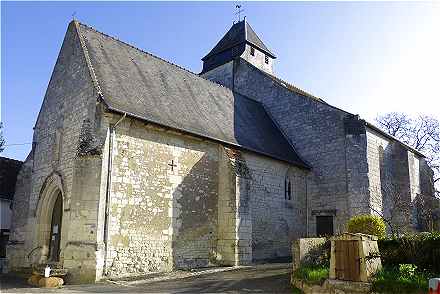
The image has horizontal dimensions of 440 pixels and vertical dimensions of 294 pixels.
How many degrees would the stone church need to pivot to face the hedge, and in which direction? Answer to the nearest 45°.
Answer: approximately 90° to its left

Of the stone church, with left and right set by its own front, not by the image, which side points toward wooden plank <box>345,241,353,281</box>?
left

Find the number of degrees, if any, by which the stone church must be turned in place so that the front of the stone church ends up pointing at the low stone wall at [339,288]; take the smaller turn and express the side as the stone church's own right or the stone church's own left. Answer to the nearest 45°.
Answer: approximately 90° to the stone church's own left

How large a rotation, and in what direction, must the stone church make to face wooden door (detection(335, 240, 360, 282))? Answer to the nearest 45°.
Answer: approximately 90° to its left

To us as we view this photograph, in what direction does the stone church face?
facing the viewer and to the left of the viewer

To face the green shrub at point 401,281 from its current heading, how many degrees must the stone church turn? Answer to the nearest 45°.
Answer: approximately 90° to its left

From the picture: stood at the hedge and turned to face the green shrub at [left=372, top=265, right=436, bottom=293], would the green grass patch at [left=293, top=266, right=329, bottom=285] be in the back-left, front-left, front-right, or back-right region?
front-right
